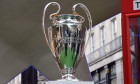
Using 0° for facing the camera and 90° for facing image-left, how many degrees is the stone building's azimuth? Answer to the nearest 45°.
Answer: approximately 45°

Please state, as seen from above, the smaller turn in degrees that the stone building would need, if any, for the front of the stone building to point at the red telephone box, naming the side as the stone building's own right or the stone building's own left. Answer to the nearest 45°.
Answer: approximately 45° to the stone building's own left
